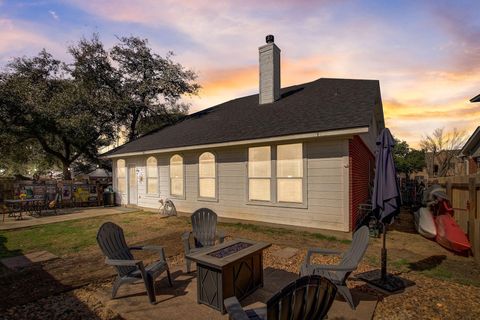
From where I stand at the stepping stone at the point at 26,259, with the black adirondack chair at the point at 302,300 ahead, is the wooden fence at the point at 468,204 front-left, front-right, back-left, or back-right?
front-left

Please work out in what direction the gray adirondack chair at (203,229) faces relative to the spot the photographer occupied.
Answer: facing the viewer

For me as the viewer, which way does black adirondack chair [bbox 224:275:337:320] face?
facing away from the viewer and to the left of the viewer

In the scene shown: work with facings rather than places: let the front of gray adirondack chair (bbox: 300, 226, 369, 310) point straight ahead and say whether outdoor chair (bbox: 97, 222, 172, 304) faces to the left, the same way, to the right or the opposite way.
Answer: the opposite way

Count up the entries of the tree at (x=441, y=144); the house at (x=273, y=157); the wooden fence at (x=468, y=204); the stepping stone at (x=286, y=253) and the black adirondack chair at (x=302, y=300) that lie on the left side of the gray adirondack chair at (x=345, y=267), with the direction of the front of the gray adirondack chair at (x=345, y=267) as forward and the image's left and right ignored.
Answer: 1

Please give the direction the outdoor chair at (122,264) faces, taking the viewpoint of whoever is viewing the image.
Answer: facing the viewer and to the right of the viewer

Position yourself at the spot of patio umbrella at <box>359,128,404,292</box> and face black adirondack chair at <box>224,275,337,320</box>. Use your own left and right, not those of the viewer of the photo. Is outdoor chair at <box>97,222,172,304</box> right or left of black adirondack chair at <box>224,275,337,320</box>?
right

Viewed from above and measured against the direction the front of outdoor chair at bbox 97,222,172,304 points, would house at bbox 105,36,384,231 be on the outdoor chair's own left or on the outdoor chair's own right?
on the outdoor chair's own left

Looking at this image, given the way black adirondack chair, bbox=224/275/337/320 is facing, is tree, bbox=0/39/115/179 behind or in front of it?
in front

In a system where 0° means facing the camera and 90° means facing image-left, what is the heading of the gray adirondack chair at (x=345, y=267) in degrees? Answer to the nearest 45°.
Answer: approximately 90°

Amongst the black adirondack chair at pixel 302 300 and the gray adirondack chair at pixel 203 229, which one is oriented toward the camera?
the gray adirondack chair at pixel 203 229

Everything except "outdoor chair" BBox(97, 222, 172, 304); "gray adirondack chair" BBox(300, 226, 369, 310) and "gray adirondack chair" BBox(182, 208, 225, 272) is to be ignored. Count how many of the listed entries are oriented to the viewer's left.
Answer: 1
